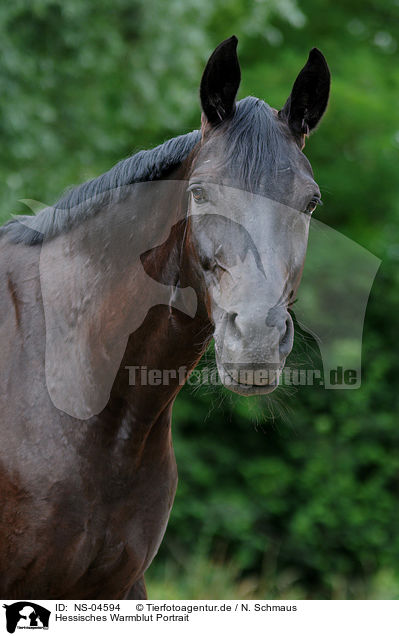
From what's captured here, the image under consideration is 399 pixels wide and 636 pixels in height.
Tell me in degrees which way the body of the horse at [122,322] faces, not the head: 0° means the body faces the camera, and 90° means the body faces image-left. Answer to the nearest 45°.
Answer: approximately 315°
